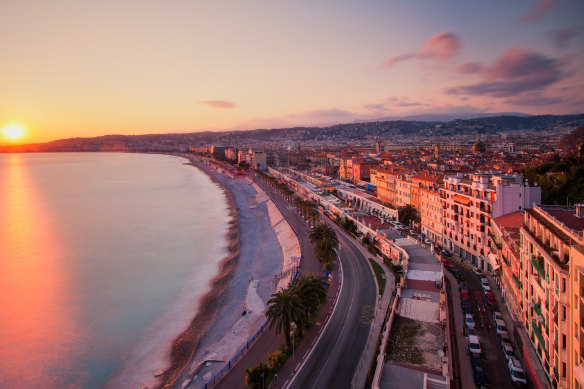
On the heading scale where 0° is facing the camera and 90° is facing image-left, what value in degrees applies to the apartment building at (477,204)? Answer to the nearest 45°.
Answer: approximately 45°

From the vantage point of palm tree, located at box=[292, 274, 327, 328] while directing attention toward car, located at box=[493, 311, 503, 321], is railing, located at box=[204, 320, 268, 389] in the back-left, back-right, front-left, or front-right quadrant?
back-right

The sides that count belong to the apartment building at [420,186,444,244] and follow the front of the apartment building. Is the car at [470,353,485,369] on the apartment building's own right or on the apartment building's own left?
on the apartment building's own left

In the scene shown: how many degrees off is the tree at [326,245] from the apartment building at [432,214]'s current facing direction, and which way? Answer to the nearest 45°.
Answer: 0° — it already faces it

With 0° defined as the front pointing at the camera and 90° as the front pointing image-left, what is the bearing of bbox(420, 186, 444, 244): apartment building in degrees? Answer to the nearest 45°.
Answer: approximately 45°
